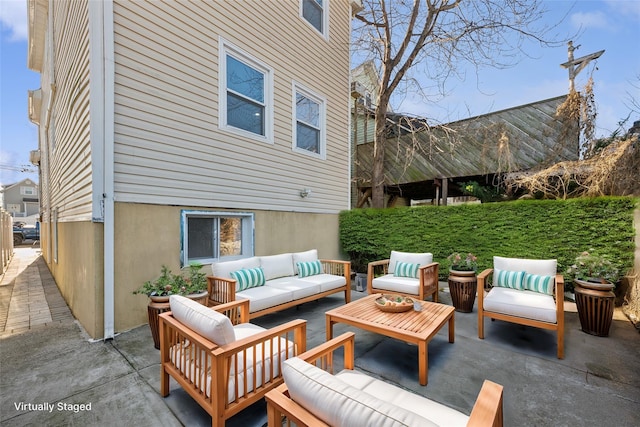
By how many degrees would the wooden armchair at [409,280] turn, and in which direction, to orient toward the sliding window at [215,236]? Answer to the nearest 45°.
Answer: approximately 45° to its right

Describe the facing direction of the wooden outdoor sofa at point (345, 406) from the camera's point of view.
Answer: facing away from the viewer and to the right of the viewer

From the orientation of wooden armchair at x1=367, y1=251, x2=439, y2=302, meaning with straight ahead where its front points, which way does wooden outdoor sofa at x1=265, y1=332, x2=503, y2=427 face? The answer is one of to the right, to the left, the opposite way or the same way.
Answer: the opposite way

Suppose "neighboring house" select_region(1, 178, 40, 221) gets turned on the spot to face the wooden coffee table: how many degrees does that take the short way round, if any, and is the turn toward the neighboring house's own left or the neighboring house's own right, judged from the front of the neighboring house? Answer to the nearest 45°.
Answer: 0° — it already faces it

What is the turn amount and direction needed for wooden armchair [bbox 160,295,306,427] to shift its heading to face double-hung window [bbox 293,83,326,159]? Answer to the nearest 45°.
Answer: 0° — it already faces it
